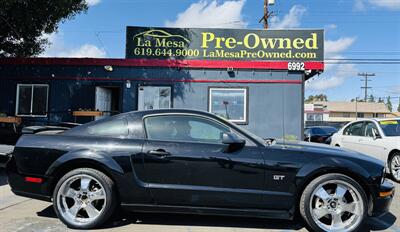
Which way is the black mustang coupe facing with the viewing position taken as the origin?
facing to the right of the viewer

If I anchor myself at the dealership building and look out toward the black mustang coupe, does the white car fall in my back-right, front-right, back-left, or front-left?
front-left

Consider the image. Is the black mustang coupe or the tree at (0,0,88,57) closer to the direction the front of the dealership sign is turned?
the black mustang coupe

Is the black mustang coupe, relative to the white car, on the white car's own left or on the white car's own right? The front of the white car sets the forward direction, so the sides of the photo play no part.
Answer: on the white car's own right

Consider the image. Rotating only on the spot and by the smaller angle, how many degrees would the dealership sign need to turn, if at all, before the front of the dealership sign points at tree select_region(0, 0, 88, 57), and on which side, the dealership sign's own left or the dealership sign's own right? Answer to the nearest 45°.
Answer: approximately 90° to the dealership sign's own right

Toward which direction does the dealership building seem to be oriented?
toward the camera

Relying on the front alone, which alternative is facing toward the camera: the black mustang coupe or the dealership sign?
the dealership sign

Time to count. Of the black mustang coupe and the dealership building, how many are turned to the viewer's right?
1

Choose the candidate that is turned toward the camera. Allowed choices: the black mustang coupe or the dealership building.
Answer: the dealership building

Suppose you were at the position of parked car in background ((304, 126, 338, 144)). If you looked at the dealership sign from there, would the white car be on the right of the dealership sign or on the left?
left

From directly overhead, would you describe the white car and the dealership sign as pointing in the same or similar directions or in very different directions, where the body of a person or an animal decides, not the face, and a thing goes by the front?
same or similar directions

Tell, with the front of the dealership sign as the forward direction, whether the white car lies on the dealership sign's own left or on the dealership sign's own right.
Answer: on the dealership sign's own left

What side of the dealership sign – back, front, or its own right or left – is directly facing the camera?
front

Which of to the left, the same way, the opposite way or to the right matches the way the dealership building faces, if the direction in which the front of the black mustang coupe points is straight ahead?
to the right
